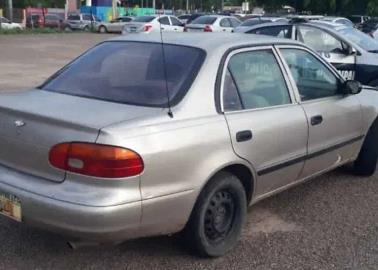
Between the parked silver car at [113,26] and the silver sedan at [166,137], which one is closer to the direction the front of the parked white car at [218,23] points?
the parked silver car

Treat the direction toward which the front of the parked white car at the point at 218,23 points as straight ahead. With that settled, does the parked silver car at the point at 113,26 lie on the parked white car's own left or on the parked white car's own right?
on the parked white car's own left

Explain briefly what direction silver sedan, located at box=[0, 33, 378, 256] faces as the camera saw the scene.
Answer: facing away from the viewer and to the right of the viewer
